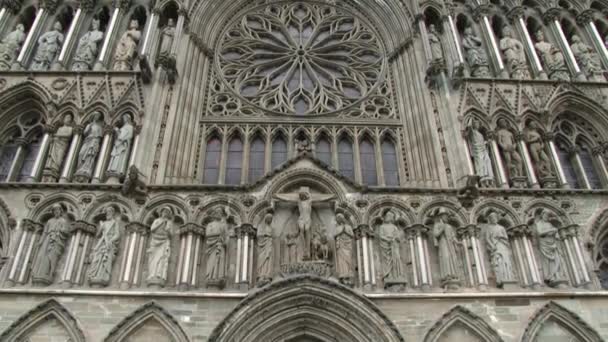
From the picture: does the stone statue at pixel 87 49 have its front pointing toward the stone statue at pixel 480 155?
no

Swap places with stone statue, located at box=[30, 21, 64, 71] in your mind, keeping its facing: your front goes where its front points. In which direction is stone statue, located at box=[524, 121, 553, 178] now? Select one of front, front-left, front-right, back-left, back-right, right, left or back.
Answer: front-left

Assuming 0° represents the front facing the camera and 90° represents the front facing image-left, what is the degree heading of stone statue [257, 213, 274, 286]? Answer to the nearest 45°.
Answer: approximately 315°

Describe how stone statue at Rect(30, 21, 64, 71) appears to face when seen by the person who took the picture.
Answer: facing the viewer

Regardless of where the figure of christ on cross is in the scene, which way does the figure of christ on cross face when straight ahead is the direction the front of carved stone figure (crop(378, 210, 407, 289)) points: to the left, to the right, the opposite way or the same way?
the same way

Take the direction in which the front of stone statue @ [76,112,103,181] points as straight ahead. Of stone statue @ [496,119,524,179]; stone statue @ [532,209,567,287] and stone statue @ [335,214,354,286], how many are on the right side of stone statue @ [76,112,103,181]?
0

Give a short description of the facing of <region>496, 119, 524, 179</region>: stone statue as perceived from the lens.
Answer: facing the viewer

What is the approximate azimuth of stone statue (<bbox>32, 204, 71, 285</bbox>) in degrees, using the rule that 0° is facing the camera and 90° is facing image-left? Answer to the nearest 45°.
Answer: approximately 0°

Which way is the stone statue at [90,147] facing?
toward the camera

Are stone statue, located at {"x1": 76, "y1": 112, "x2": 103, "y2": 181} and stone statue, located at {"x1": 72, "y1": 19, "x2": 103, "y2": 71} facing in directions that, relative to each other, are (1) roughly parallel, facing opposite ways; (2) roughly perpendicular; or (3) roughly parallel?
roughly parallel

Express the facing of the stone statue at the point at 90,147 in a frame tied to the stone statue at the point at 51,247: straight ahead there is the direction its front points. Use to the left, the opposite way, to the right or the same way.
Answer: the same way

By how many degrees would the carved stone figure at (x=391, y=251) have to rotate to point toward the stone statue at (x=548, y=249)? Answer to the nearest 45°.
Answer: approximately 90° to its left

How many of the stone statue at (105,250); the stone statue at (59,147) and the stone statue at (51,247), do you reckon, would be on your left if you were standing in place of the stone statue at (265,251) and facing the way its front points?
0

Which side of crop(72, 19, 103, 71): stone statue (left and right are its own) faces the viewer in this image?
front
